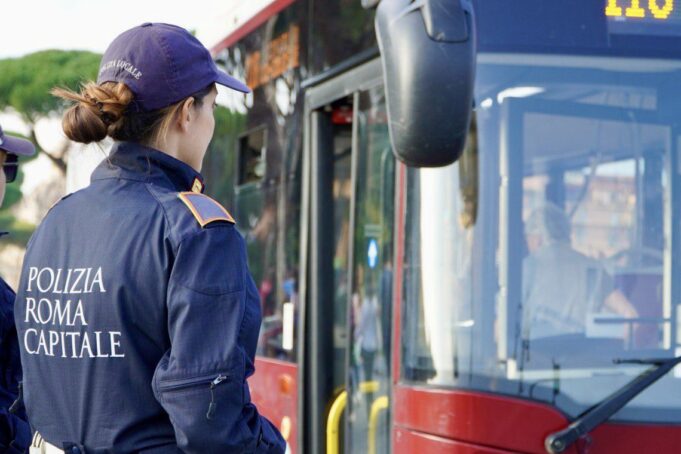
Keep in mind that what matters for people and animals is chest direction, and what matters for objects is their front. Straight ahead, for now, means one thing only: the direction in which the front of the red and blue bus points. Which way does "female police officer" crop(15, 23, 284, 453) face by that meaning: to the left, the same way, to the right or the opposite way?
to the left

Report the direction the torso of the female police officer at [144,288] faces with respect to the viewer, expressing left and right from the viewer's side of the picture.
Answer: facing away from the viewer and to the right of the viewer

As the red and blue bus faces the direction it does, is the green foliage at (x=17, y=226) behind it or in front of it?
behind

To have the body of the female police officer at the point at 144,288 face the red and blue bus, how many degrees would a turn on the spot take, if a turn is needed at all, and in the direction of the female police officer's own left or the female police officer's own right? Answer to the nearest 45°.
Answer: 0° — they already face it

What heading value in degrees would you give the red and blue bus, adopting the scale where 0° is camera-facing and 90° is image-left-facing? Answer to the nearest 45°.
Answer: approximately 315°

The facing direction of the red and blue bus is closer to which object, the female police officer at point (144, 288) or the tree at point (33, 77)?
the female police officer

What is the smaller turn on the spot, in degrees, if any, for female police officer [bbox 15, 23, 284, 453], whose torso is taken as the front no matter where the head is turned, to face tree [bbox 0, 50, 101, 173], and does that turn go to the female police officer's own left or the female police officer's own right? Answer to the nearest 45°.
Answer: approximately 45° to the female police officer's own left

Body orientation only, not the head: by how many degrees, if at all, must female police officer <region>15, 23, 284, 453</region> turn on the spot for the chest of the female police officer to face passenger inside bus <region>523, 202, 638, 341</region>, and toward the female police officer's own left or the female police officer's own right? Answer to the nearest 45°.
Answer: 0° — they already face them

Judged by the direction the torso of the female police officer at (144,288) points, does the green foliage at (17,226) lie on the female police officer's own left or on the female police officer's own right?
on the female police officer's own left

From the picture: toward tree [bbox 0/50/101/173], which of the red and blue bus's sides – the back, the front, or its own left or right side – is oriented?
back

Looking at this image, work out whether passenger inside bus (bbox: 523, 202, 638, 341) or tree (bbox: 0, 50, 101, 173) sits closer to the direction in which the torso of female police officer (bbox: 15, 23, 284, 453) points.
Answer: the passenger inside bus
